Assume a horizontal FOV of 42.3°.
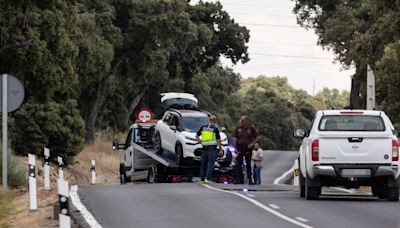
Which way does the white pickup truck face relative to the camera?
away from the camera

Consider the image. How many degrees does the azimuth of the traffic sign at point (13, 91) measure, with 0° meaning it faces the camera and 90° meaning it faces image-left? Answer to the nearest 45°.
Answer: approximately 180°

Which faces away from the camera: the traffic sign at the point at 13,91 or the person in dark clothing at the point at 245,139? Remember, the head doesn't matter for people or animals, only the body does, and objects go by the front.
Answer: the traffic sign

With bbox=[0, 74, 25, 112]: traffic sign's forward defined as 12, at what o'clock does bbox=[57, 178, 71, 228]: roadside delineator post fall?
The roadside delineator post is roughly at 6 o'clock from the traffic sign.

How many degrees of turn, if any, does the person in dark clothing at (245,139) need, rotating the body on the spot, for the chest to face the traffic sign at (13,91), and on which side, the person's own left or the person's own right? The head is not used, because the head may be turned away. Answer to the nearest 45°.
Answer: approximately 45° to the person's own right
